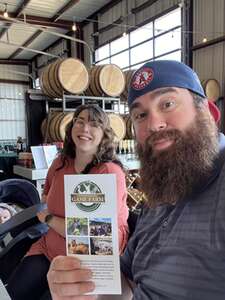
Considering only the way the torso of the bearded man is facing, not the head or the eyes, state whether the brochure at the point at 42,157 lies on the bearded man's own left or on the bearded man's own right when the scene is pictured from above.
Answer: on the bearded man's own right

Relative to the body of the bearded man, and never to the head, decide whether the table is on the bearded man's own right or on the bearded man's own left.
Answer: on the bearded man's own right

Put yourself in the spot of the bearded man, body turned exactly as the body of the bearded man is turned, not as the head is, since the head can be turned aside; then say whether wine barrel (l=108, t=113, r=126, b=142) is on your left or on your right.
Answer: on your right

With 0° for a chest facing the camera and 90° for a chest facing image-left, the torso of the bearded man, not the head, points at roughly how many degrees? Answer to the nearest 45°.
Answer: approximately 45°

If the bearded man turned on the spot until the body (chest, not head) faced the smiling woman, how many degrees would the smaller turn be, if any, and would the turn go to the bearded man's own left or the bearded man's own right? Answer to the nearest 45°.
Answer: approximately 90° to the bearded man's own right

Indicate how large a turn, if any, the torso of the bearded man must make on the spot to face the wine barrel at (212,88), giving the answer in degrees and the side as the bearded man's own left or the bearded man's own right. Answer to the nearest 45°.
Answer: approximately 135° to the bearded man's own right

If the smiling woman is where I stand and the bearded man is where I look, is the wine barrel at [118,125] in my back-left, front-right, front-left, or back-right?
back-left
